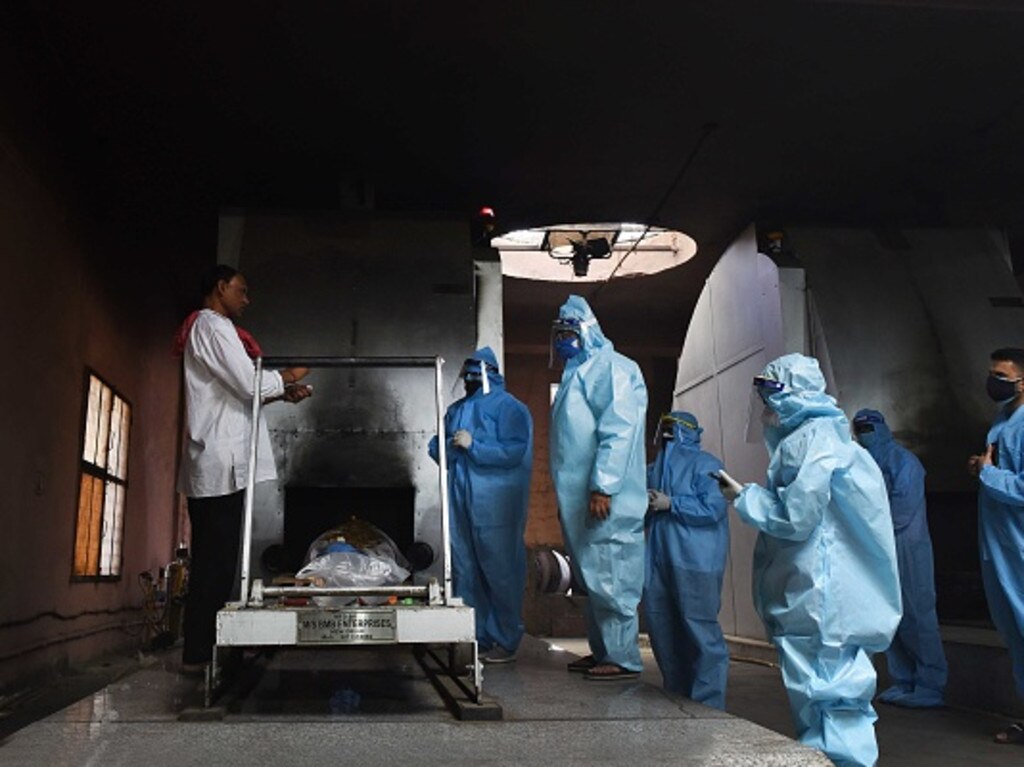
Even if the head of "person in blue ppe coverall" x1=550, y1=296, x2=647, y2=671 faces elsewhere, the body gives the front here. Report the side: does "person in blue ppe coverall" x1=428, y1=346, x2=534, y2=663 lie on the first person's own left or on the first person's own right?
on the first person's own right

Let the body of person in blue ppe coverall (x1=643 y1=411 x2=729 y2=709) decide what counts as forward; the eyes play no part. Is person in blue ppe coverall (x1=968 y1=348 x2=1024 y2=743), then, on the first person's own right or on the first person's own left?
on the first person's own left

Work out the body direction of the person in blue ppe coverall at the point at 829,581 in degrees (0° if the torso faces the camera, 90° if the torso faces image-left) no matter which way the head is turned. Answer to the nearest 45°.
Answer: approximately 90°

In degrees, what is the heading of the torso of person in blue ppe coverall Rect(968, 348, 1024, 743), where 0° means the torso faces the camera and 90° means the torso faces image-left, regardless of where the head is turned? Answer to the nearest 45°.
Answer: approximately 45°

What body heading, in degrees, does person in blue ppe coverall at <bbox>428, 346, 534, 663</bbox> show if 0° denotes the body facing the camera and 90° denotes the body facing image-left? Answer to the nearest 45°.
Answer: approximately 45°

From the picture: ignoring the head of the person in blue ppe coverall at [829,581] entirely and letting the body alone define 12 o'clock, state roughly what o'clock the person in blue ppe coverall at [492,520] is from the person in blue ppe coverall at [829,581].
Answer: the person in blue ppe coverall at [492,520] is roughly at 1 o'clock from the person in blue ppe coverall at [829,581].

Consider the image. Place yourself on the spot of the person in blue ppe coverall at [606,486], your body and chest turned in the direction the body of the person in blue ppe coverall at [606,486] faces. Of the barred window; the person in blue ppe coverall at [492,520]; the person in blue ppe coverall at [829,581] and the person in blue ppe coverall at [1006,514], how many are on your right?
2

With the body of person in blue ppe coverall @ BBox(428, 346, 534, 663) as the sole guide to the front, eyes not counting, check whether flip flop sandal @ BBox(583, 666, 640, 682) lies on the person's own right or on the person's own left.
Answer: on the person's own left

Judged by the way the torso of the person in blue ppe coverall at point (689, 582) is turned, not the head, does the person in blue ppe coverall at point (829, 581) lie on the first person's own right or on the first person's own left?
on the first person's own left

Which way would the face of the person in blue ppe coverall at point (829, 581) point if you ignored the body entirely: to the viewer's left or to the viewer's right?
to the viewer's left

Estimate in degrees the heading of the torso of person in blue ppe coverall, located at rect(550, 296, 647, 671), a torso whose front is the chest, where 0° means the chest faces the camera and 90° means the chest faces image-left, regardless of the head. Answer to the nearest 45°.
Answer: approximately 45°
